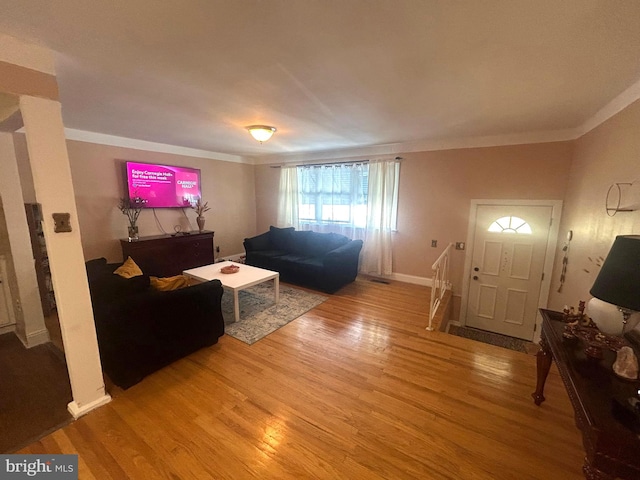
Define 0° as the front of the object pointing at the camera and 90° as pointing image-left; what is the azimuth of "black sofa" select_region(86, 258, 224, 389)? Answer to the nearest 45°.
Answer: approximately 225°

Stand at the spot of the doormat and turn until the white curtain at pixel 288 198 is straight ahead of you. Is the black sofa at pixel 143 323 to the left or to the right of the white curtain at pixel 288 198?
left

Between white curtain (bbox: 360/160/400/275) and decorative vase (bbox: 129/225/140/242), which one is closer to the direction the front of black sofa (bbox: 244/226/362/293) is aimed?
the decorative vase

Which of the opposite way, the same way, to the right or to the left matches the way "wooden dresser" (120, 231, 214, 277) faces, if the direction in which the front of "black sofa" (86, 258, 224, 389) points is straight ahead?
to the right

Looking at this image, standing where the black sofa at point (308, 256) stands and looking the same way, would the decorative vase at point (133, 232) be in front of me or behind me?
in front

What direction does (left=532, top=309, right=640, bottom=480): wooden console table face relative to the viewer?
to the viewer's left

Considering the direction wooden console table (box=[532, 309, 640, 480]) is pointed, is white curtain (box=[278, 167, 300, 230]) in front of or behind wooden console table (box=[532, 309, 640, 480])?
in front

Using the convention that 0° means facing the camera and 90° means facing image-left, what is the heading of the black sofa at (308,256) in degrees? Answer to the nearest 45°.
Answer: approximately 45°

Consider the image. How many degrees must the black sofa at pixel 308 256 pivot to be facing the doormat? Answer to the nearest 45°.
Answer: approximately 90° to its left
